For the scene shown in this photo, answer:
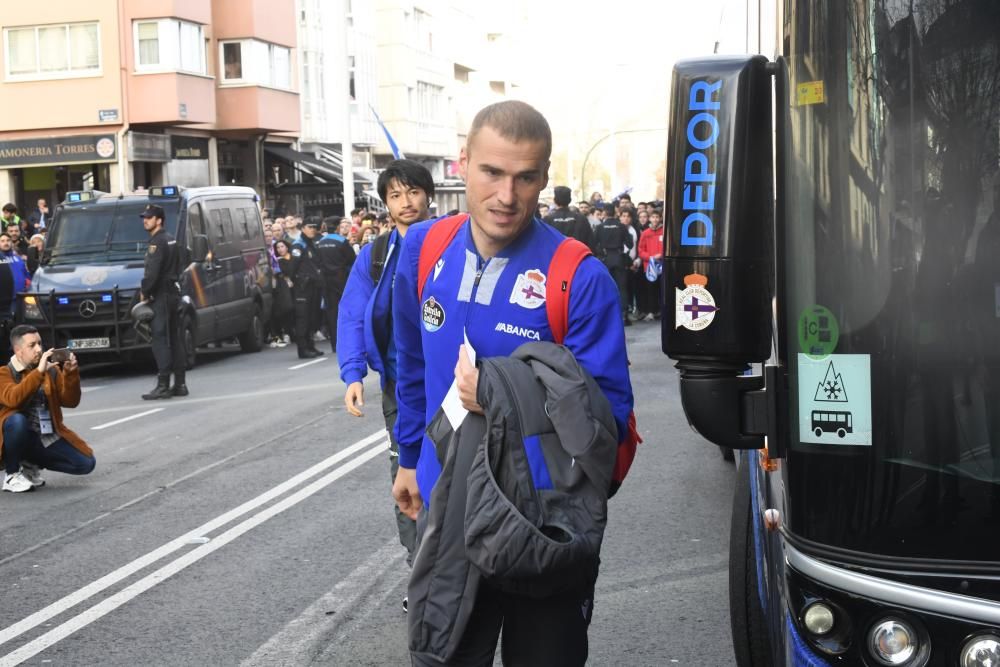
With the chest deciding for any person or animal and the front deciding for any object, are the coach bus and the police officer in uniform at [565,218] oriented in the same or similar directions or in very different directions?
very different directions

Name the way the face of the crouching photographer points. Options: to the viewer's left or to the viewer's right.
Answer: to the viewer's right

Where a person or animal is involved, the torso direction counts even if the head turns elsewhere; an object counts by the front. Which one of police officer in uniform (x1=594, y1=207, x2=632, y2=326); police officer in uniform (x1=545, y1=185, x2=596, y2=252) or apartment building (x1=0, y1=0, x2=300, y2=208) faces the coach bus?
the apartment building

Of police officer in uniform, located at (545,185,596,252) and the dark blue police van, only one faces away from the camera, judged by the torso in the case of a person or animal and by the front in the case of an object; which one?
the police officer in uniform

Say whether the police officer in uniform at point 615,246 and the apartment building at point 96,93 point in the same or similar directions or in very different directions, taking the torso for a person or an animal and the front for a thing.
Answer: very different directions

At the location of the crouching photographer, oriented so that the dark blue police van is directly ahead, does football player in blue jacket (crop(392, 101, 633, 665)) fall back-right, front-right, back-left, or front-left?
back-right

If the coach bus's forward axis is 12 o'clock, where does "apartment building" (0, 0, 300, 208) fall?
The apartment building is roughly at 5 o'clock from the coach bus.

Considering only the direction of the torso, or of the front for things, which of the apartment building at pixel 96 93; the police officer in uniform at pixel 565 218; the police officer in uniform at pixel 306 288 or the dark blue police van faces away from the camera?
the police officer in uniform at pixel 565 218

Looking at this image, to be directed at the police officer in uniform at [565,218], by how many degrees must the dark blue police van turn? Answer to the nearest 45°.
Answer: approximately 90° to its left

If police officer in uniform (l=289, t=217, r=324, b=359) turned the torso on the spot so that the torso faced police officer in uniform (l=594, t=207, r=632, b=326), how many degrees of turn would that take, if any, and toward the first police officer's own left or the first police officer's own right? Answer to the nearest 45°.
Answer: approximately 45° to the first police officer's own left
